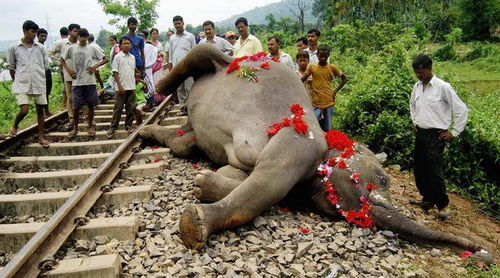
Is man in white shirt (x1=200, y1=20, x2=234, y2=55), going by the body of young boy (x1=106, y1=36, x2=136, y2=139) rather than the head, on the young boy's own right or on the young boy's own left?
on the young boy's own left

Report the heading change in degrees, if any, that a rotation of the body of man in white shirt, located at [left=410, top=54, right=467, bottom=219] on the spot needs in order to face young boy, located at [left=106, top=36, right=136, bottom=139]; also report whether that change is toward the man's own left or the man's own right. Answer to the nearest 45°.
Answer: approximately 45° to the man's own right

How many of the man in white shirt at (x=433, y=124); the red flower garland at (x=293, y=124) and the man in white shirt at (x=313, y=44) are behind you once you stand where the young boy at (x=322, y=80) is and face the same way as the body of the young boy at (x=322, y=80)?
1

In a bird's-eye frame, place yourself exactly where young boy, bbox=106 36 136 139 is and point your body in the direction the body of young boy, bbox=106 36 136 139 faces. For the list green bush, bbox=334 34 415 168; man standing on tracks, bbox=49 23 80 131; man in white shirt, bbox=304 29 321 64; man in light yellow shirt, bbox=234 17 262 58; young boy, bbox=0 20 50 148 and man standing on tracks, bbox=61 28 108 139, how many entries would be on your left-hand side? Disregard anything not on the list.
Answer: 3

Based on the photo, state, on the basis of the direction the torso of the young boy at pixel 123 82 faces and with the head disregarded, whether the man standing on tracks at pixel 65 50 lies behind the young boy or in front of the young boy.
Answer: behind

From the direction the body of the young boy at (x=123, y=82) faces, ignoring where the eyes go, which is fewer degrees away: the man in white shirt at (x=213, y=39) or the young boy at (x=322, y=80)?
the young boy

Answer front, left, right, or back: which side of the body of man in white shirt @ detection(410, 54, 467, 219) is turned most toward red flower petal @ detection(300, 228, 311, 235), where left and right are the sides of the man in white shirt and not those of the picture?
front

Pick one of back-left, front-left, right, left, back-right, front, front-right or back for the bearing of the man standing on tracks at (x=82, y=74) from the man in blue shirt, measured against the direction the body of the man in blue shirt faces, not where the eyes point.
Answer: front-right

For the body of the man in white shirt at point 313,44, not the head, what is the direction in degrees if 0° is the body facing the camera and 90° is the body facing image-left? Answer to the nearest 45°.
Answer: approximately 45°

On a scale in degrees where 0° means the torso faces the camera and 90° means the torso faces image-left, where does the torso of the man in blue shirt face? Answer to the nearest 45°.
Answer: approximately 0°

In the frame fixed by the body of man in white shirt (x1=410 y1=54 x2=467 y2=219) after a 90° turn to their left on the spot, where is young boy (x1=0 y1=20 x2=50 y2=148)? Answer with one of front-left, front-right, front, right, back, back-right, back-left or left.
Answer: back-right

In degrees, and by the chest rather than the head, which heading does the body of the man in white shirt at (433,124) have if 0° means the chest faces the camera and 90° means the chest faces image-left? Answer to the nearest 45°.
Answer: approximately 45°
